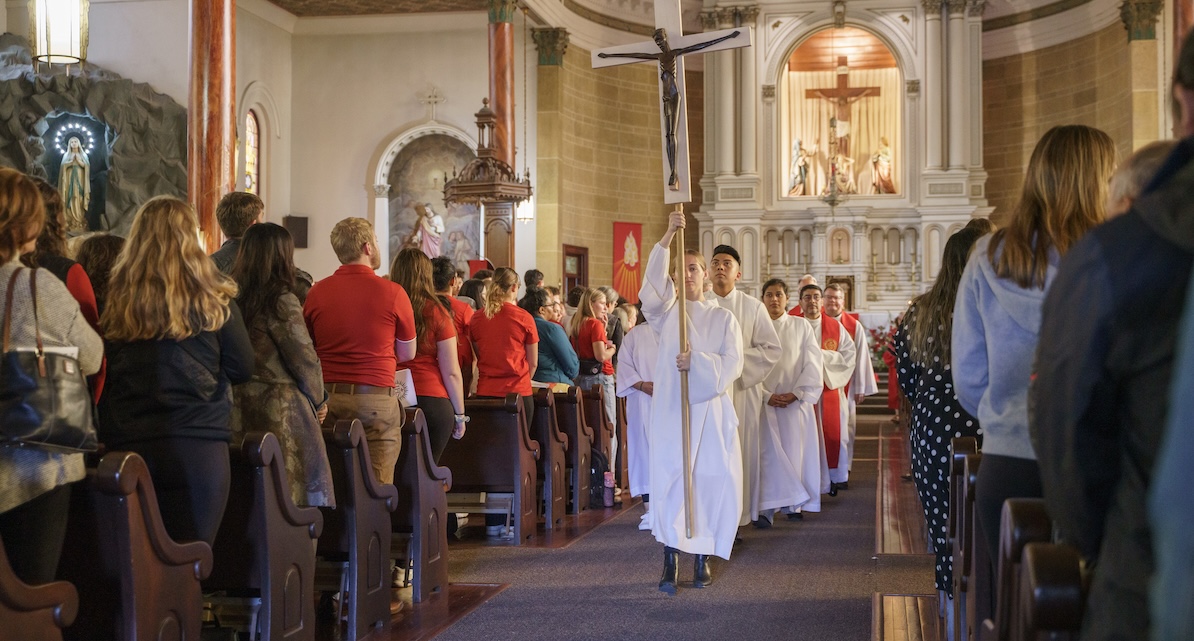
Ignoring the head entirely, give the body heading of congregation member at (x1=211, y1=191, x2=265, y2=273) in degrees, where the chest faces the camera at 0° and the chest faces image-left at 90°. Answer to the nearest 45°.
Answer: approximately 225°

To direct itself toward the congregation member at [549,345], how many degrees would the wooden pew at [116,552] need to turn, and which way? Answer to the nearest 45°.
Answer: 0° — it already faces them

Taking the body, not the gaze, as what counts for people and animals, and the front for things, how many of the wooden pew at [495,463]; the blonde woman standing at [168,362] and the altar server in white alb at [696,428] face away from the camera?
2

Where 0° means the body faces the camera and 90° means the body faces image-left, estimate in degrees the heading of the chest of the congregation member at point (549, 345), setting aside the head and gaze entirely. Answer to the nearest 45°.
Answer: approximately 270°

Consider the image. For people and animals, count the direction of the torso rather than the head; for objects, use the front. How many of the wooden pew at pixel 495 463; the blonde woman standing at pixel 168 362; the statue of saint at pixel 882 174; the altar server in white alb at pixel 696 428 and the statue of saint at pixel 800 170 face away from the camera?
2

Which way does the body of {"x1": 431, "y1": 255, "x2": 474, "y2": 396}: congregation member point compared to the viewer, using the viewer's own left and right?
facing away from the viewer and to the right of the viewer

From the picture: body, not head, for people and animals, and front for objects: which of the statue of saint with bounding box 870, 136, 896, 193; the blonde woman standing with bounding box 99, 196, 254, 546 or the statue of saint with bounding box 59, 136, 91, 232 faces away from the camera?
the blonde woman standing

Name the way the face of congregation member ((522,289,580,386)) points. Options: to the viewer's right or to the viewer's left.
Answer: to the viewer's right

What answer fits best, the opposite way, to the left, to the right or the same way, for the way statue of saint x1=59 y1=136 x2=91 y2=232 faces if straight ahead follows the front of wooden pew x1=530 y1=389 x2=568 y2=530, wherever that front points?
the opposite way

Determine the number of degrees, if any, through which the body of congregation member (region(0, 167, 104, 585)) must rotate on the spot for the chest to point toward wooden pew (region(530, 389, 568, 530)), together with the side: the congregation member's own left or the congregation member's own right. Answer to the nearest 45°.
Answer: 0° — they already face it

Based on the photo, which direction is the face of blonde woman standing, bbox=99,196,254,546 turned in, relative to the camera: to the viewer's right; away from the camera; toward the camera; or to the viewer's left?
away from the camera

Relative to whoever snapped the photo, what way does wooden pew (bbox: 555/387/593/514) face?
facing away from the viewer and to the right of the viewer

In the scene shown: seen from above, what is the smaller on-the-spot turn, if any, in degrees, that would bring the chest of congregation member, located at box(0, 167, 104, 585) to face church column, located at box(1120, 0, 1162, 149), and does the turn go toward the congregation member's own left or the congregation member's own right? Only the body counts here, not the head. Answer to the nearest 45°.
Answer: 0° — they already face it

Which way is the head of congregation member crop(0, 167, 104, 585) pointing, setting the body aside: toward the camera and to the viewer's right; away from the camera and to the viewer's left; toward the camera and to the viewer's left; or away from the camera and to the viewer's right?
away from the camera and to the viewer's right

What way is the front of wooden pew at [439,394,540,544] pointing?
away from the camera
